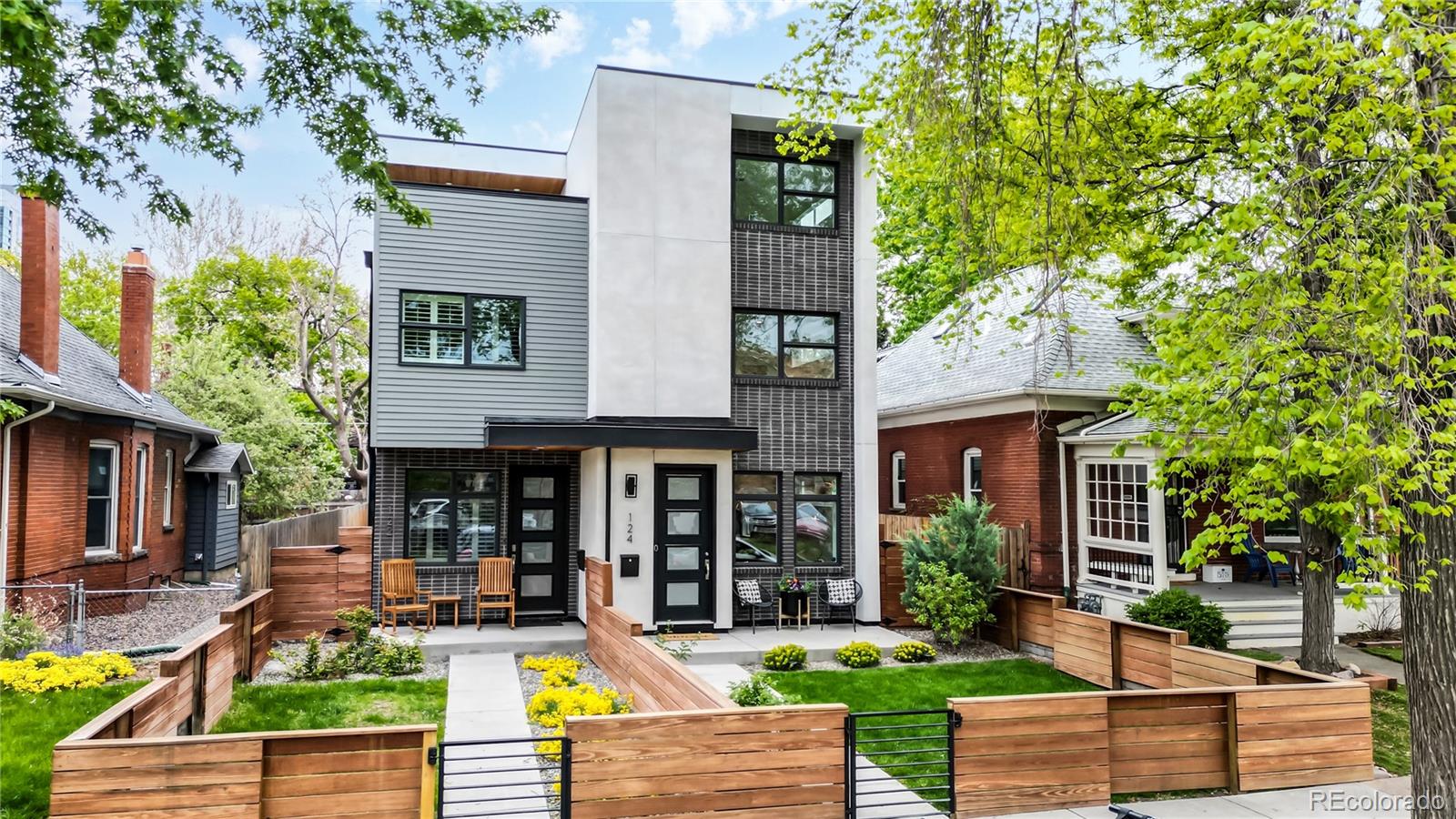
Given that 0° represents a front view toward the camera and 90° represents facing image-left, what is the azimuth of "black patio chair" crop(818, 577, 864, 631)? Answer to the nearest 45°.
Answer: approximately 0°

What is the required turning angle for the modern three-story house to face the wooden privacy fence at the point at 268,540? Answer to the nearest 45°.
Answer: approximately 90° to its right

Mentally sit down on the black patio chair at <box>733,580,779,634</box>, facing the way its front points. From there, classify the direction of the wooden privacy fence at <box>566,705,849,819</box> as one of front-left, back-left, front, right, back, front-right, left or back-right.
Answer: front-right

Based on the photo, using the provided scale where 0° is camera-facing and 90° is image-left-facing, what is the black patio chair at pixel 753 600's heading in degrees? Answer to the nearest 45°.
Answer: approximately 315°

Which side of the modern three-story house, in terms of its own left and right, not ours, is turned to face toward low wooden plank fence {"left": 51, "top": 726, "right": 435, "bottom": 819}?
front

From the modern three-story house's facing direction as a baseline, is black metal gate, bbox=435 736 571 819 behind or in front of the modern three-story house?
in front

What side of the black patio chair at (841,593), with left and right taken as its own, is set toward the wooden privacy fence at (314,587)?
right

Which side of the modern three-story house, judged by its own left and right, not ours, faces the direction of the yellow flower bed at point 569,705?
front

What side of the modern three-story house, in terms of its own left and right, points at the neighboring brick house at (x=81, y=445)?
right

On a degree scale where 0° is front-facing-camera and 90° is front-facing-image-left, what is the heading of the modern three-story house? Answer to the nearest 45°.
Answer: approximately 0°

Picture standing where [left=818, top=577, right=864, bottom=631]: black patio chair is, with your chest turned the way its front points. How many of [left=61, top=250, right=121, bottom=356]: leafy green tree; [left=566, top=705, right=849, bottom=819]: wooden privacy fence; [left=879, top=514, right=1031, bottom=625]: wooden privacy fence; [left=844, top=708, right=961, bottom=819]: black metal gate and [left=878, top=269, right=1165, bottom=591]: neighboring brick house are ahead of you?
2

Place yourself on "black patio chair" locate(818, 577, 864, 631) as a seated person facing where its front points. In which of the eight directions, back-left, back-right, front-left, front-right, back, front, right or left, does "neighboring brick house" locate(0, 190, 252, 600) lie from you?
right
